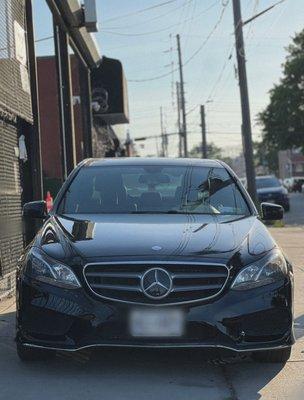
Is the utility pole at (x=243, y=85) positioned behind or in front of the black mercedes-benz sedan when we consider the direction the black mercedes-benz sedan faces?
behind

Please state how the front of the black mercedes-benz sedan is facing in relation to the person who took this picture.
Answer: facing the viewer
